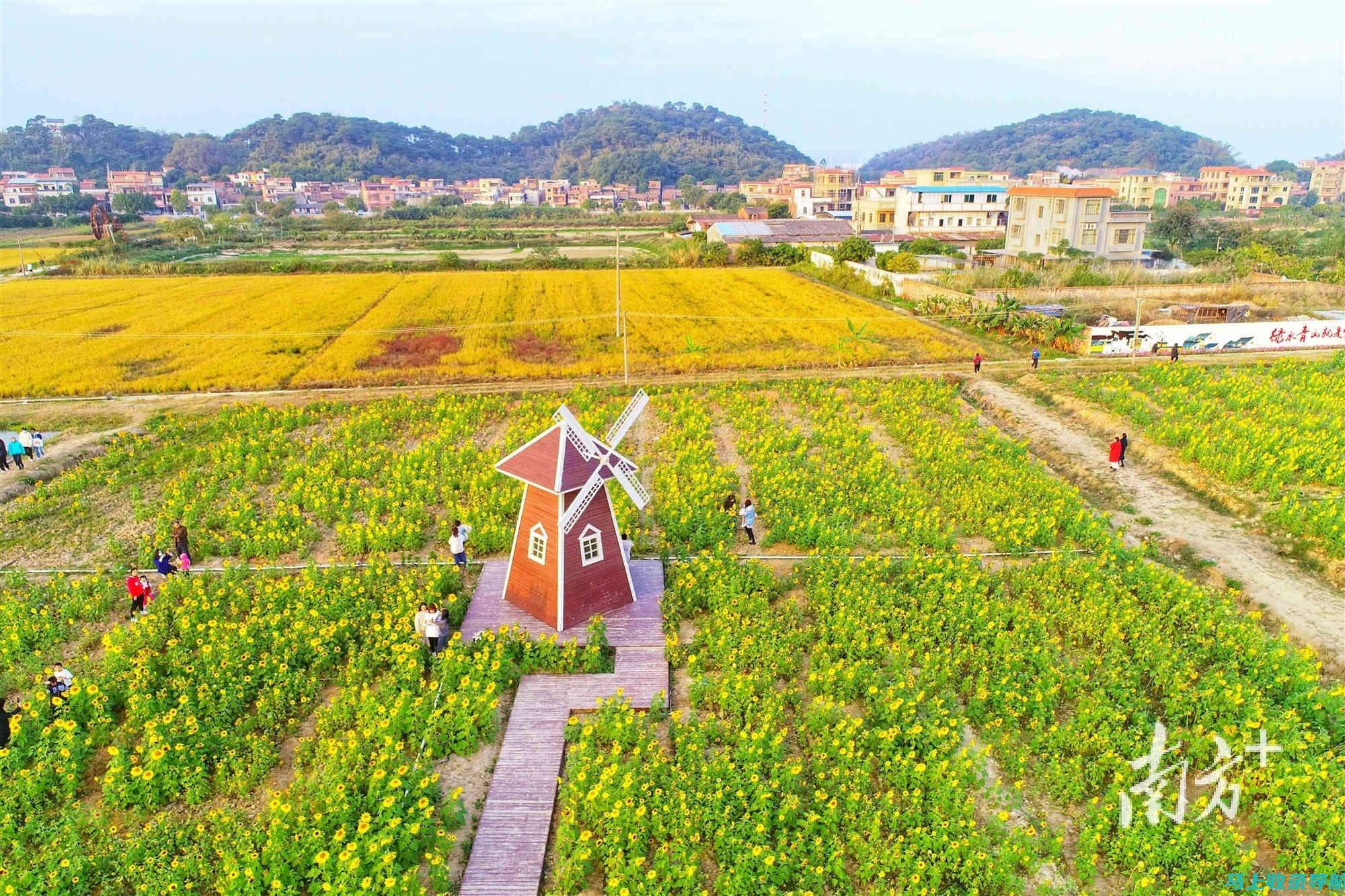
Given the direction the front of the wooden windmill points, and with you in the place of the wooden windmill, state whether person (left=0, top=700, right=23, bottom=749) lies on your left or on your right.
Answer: on your right

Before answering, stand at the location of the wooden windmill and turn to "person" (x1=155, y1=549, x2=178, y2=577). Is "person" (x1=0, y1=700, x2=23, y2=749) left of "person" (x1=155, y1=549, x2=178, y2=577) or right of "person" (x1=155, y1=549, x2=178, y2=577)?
left

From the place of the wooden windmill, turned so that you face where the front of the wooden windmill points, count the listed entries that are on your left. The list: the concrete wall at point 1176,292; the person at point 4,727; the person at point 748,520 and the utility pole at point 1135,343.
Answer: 3

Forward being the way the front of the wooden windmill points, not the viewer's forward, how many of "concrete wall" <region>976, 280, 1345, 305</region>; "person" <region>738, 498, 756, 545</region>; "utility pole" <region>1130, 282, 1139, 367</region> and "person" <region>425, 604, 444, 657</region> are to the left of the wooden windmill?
3

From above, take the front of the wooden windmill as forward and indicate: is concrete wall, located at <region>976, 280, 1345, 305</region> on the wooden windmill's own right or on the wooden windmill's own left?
on the wooden windmill's own left

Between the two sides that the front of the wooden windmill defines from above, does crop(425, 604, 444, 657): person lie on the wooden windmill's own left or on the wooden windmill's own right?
on the wooden windmill's own right

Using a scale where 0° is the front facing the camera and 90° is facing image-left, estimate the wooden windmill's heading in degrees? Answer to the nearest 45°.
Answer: approximately 315°

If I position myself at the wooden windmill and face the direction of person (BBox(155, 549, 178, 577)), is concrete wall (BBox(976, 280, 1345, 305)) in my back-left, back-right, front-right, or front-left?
back-right

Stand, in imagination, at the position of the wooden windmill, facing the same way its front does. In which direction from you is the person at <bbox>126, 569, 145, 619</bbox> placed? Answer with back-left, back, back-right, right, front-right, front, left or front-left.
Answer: back-right

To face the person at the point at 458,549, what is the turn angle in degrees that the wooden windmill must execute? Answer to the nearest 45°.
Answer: approximately 180°

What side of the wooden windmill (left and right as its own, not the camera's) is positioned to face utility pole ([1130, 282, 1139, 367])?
left

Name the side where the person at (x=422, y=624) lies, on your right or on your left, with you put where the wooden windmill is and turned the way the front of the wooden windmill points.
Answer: on your right
